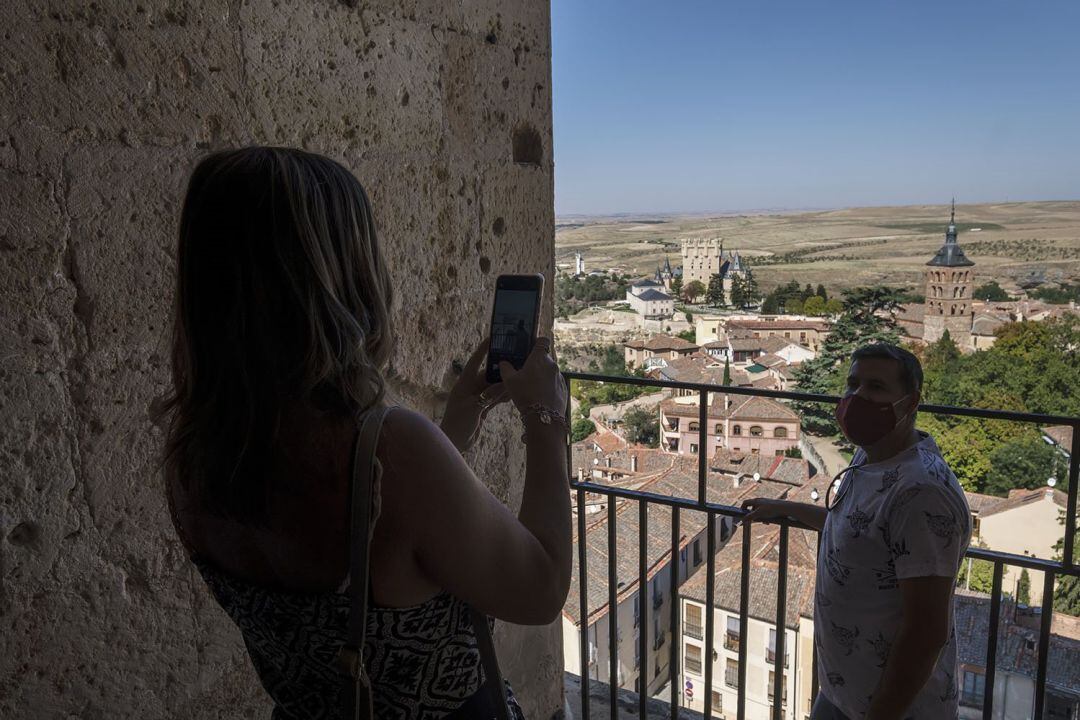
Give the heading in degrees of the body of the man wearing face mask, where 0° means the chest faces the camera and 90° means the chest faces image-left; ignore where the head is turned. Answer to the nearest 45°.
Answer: approximately 45°

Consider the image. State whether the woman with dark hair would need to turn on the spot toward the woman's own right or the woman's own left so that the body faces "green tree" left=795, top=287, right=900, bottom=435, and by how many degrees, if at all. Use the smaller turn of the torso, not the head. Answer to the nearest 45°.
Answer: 0° — they already face it

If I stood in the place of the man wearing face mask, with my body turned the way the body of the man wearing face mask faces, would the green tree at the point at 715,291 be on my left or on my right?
on my right

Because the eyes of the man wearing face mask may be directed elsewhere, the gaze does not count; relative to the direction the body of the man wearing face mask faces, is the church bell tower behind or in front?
behind

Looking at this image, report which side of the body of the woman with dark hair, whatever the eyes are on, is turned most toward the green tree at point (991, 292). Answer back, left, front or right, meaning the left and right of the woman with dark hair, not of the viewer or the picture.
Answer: front

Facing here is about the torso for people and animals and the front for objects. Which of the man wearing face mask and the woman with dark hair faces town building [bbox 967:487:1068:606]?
the woman with dark hair

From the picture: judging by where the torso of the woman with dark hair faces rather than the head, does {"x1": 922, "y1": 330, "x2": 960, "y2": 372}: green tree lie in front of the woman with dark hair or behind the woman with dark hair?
in front

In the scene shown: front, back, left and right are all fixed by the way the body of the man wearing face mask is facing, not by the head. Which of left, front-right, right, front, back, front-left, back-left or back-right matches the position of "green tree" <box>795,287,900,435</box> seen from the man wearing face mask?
back-right

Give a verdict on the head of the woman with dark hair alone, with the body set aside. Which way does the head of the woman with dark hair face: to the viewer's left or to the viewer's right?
to the viewer's right

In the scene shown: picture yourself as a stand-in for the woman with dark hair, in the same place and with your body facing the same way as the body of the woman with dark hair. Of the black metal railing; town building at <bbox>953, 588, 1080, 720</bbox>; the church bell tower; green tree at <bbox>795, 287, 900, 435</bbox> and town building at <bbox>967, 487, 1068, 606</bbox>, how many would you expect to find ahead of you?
5

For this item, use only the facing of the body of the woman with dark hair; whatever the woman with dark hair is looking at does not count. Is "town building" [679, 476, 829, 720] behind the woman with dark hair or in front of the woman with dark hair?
in front

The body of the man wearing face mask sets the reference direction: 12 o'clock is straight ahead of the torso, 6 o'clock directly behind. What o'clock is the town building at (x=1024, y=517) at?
The town building is roughly at 5 o'clock from the man wearing face mask.

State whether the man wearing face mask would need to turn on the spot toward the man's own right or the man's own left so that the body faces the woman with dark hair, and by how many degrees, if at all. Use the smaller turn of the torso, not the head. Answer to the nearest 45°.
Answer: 0° — they already face them

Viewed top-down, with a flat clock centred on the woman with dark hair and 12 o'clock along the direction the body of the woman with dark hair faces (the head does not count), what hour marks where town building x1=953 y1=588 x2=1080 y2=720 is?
The town building is roughly at 12 o'clock from the woman with dark hair.

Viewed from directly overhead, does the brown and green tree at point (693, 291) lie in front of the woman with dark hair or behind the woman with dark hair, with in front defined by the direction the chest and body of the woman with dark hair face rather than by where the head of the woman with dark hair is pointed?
in front

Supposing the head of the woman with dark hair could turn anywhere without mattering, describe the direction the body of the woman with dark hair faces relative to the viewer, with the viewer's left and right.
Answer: facing away from the viewer and to the right of the viewer
